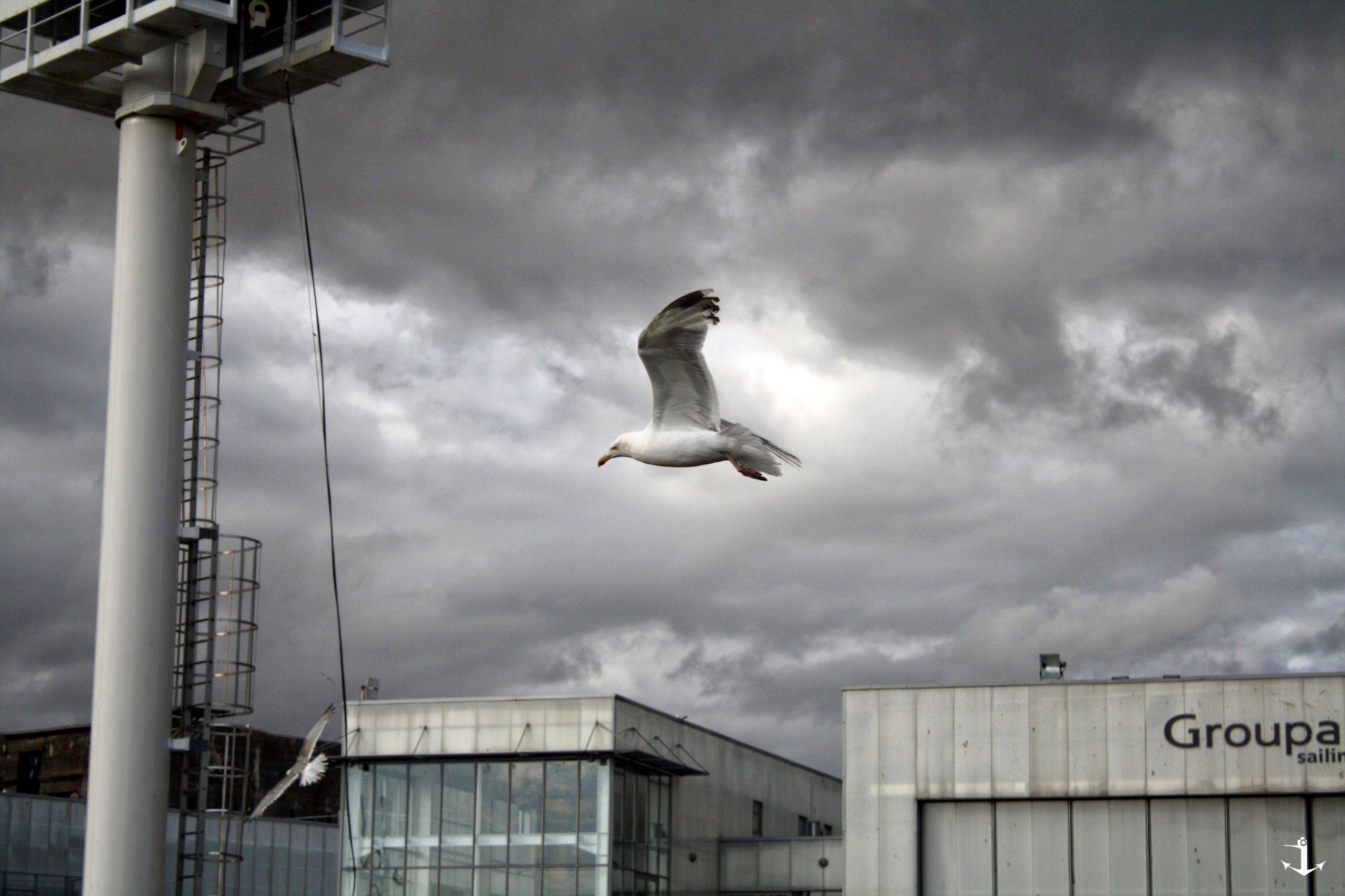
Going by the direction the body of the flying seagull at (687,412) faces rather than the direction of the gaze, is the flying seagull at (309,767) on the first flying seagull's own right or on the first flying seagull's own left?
on the first flying seagull's own right

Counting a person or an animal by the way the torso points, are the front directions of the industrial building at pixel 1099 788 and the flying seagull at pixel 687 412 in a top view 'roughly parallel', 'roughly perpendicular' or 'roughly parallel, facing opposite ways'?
roughly perpendicular

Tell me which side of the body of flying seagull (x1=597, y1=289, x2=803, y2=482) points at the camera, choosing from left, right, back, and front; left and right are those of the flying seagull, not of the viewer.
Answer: left

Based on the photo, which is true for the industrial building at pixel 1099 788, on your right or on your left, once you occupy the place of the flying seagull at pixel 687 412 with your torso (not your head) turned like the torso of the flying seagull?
on your right

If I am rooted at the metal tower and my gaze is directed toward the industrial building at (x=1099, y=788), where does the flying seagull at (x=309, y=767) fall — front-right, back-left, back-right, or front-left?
front-left

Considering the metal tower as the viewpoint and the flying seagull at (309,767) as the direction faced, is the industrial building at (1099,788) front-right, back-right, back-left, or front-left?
front-right

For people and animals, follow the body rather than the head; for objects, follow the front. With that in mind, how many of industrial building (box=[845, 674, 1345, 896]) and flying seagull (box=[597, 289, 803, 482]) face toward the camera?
1

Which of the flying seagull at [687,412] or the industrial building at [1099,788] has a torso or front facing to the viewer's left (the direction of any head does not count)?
the flying seagull

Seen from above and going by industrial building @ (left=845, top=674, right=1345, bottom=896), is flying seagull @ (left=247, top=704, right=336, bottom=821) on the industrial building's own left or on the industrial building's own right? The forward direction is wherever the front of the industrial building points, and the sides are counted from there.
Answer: on the industrial building's own right

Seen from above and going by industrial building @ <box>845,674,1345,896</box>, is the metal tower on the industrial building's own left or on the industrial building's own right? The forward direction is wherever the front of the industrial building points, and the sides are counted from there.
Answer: on the industrial building's own right

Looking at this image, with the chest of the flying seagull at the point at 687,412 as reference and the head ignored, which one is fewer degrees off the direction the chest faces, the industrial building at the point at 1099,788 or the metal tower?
the metal tower

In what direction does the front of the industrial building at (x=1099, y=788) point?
toward the camera
